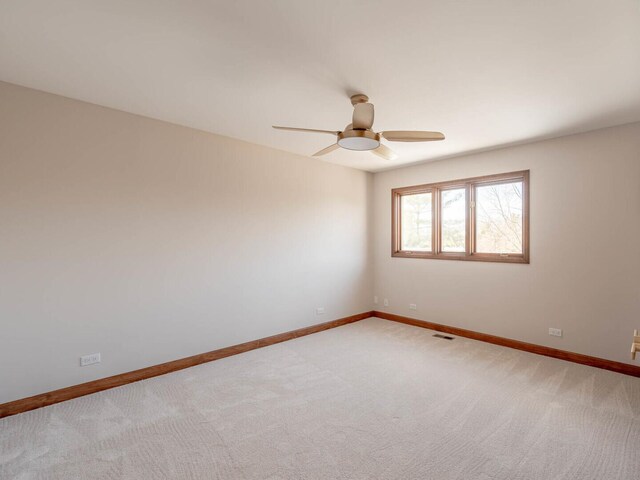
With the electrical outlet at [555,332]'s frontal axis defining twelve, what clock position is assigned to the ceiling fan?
The ceiling fan is roughly at 1 o'clock from the electrical outlet.

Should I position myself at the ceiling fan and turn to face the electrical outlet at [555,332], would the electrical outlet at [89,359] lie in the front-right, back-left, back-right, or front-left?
back-left

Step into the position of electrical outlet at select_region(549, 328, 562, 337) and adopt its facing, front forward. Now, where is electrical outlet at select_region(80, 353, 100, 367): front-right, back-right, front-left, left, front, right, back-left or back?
front-right

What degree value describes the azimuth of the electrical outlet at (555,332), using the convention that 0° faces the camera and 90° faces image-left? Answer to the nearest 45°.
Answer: approximately 0°
